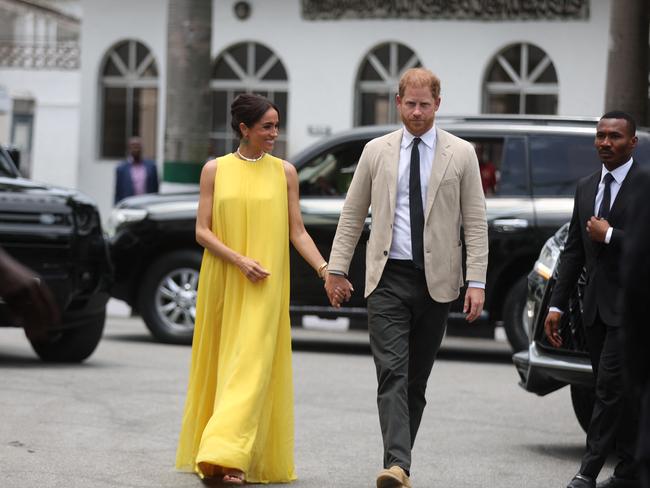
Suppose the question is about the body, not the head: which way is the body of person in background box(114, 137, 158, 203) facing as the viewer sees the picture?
toward the camera

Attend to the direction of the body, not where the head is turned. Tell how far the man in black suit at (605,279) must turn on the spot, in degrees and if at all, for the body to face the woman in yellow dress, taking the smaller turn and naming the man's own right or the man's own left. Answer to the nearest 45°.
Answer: approximately 45° to the man's own right

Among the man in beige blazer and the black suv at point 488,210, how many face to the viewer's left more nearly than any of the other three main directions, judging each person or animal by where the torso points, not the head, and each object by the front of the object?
1

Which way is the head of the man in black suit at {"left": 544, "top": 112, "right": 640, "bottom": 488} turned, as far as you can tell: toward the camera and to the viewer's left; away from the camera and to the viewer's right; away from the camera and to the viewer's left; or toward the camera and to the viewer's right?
toward the camera and to the viewer's left

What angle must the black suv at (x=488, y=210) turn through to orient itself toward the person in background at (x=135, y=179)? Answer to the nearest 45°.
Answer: approximately 45° to its right

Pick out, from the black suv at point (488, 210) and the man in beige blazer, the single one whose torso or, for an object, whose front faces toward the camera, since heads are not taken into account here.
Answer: the man in beige blazer

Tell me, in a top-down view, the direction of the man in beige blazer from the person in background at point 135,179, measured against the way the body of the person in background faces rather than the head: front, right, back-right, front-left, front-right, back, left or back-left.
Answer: front

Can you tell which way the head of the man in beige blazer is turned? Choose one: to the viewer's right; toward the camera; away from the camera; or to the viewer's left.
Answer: toward the camera

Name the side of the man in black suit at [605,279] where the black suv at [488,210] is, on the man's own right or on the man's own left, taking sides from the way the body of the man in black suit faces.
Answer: on the man's own right

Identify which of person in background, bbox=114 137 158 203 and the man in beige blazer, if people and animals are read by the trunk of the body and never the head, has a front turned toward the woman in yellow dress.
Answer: the person in background

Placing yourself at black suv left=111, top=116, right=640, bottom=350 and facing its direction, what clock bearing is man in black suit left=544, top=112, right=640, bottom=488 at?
The man in black suit is roughly at 9 o'clock from the black suv.

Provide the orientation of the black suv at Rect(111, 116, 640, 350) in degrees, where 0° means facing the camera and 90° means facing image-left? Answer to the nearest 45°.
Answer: approximately 90°

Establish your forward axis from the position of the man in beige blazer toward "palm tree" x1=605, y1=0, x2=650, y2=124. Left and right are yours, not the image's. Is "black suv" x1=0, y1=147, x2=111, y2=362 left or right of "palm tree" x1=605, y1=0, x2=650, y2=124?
left

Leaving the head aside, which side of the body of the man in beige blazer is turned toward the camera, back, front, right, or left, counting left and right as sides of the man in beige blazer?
front

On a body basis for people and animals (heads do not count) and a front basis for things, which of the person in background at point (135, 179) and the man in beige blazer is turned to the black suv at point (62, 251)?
the person in background
